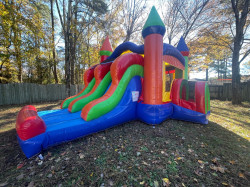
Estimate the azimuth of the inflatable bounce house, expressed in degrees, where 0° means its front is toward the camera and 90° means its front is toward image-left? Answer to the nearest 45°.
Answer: approximately 45°
